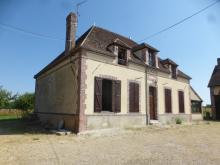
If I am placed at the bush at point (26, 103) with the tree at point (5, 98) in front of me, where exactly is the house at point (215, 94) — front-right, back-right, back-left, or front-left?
back-right

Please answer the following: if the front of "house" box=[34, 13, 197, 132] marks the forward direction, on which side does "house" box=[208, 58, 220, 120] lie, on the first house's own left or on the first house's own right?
on the first house's own left

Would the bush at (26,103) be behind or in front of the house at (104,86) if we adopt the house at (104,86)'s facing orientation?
behind

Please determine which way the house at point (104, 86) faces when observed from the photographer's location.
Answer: facing the viewer and to the right of the viewer

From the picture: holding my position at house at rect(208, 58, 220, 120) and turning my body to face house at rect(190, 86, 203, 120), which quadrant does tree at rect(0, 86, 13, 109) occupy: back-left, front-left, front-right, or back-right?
front-right

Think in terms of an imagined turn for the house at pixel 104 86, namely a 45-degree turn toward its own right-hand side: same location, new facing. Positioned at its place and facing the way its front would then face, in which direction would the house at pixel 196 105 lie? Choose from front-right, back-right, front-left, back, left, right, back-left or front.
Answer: back-left

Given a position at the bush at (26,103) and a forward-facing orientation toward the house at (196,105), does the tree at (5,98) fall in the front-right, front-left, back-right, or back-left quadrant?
back-left
